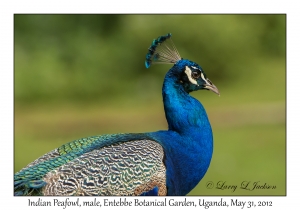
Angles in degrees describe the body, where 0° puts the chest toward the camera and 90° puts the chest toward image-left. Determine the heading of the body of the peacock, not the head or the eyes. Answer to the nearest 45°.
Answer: approximately 270°
